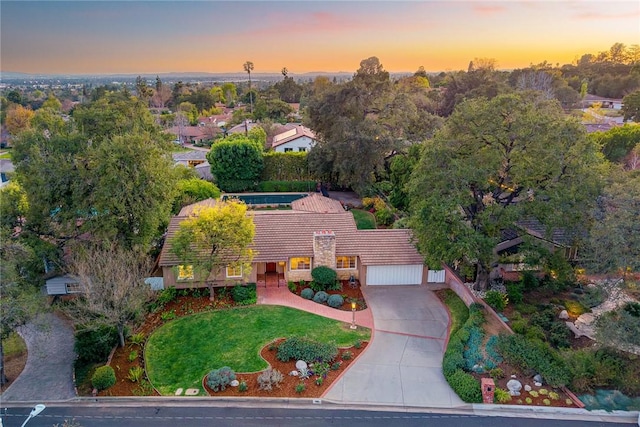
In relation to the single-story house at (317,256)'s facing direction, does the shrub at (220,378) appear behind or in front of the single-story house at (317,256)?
in front

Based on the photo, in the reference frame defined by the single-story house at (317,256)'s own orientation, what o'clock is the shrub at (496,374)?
The shrub is roughly at 11 o'clock from the single-story house.

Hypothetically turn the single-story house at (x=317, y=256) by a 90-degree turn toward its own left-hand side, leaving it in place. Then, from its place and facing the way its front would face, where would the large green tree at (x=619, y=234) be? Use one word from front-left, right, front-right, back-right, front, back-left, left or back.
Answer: front-right

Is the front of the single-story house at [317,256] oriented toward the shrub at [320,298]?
yes

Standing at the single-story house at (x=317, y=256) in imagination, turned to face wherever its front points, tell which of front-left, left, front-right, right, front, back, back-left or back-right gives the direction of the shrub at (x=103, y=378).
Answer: front-right

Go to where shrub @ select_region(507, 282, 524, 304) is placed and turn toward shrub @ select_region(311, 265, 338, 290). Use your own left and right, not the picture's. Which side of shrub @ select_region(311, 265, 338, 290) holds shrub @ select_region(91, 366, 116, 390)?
left

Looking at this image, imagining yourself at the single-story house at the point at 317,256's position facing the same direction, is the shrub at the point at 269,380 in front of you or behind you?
in front

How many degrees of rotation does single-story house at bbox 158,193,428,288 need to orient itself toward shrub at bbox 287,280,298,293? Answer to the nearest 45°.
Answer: approximately 45° to its right

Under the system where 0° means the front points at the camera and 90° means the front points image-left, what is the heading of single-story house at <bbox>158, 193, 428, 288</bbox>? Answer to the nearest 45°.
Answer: approximately 0°

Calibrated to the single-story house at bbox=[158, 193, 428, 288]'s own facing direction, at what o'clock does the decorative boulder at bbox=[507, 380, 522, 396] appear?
The decorative boulder is roughly at 11 o'clock from the single-story house.

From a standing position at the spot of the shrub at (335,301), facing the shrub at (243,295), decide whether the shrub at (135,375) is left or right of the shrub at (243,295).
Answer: left

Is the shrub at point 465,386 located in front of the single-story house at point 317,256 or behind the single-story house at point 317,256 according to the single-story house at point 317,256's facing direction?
in front

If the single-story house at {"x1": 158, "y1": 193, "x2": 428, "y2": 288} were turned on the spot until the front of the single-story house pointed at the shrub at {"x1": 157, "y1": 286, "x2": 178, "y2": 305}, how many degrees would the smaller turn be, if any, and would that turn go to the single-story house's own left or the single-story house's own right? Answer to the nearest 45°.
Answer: approximately 90° to the single-story house's own right

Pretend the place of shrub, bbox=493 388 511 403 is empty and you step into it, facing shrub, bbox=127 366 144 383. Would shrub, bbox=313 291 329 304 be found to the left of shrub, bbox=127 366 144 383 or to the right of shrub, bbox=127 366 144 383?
right

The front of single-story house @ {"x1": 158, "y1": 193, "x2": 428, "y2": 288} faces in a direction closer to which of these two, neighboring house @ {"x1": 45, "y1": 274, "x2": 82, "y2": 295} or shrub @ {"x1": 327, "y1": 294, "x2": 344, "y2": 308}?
the shrub

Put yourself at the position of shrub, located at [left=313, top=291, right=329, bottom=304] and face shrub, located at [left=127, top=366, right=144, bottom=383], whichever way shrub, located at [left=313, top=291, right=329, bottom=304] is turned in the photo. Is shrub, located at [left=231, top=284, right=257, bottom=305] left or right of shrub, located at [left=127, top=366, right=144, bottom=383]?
right

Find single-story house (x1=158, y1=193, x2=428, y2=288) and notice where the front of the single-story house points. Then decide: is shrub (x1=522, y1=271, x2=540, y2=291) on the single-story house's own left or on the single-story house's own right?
on the single-story house's own left
